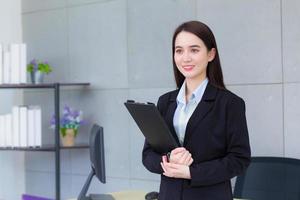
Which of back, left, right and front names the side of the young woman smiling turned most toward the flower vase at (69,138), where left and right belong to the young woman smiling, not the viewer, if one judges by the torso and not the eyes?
right

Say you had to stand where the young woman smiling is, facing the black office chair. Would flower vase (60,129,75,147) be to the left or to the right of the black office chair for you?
left

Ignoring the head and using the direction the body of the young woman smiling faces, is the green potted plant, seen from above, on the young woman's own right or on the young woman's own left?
on the young woman's own right

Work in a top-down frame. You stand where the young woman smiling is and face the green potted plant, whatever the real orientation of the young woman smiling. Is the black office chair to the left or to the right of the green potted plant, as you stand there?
right

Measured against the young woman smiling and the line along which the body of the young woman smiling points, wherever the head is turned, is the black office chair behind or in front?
behind

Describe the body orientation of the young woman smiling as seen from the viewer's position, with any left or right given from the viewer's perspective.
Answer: facing the viewer and to the left of the viewer
